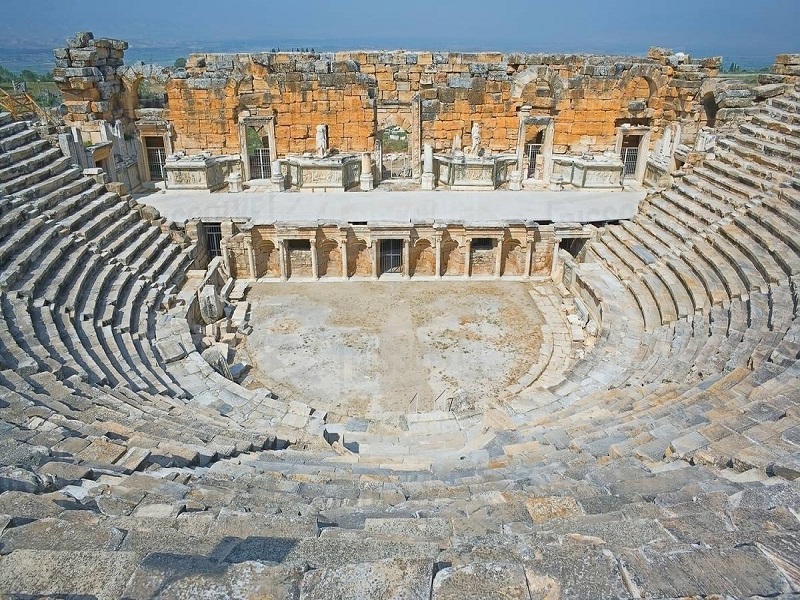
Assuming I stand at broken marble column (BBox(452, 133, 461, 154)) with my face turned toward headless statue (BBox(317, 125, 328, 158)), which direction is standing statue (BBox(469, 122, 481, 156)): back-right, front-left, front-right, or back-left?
back-left

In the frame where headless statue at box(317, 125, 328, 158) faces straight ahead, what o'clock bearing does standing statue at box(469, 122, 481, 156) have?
standing statue at box(469, 122, 481, 156) is roughly at 9 o'clock from headless statue at box(317, 125, 328, 158).

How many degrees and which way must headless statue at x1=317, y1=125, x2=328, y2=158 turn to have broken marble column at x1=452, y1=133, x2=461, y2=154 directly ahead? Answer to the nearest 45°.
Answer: approximately 90° to its left

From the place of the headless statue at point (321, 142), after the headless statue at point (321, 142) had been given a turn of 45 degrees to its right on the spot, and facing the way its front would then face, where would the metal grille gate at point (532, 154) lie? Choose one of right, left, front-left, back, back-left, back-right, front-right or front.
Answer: back-left

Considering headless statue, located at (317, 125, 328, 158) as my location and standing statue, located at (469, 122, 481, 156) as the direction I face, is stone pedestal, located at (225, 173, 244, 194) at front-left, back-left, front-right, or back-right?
back-right

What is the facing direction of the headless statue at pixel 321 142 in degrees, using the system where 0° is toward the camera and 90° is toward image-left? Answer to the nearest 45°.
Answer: approximately 0°

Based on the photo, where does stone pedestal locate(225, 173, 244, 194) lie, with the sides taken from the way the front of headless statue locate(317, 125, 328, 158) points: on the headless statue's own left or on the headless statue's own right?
on the headless statue's own right
